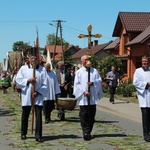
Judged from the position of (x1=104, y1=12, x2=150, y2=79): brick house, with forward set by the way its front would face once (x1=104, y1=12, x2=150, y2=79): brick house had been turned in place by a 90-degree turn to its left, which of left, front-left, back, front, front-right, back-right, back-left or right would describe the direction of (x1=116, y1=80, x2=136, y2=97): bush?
front-right

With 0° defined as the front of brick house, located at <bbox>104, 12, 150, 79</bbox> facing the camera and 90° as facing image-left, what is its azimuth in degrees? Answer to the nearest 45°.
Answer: approximately 45°

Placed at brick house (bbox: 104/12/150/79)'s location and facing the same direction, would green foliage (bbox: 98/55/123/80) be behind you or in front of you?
in front
